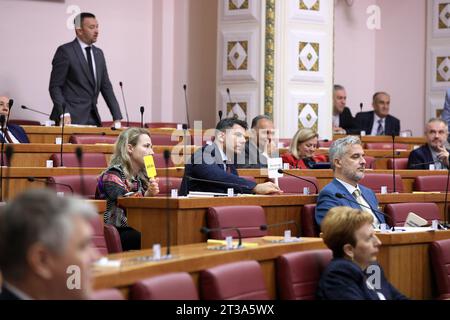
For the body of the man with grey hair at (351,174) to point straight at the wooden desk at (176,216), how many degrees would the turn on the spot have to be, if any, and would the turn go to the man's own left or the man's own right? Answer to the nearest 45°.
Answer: approximately 90° to the man's own right

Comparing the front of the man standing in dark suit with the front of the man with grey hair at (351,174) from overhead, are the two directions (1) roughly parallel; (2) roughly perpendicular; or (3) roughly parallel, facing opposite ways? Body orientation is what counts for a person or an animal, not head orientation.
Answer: roughly parallel

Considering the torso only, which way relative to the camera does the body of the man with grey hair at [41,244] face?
to the viewer's right

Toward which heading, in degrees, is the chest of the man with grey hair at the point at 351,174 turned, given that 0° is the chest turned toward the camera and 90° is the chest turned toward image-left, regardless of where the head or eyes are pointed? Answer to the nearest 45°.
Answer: approximately 315°

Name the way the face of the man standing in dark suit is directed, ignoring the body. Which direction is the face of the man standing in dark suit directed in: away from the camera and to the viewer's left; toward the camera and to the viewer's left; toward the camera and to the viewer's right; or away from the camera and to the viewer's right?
toward the camera and to the viewer's right

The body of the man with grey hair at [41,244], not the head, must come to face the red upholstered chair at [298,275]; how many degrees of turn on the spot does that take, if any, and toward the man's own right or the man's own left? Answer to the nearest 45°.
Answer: approximately 45° to the man's own left

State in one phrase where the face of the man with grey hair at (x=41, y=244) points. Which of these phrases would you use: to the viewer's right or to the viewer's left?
to the viewer's right

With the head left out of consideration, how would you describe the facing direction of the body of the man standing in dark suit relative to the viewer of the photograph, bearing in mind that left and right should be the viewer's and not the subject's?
facing the viewer and to the right of the viewer

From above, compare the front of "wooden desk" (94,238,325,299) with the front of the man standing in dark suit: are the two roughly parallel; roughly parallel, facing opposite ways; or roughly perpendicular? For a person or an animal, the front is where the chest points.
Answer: roughly parallel

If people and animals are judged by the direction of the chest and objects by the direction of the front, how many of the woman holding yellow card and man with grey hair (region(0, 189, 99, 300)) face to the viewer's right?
2

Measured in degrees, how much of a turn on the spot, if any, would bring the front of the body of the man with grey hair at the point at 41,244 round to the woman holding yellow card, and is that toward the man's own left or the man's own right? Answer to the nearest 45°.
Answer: approximately 90° to the man's own left
